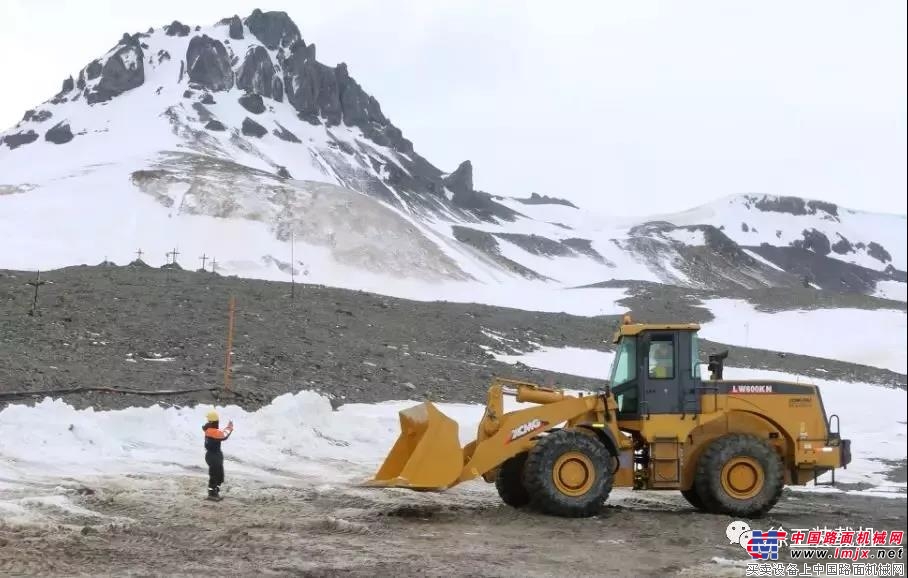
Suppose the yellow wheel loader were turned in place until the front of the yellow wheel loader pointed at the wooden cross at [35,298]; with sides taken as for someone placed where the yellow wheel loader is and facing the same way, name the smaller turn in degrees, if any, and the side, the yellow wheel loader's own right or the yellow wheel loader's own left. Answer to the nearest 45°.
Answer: approximately 45° to the yellow wheel loader's own right

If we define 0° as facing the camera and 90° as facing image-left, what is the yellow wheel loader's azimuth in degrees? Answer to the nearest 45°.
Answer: approximately 90°

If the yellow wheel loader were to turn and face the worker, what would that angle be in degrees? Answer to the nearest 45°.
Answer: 0° — it already faces them
